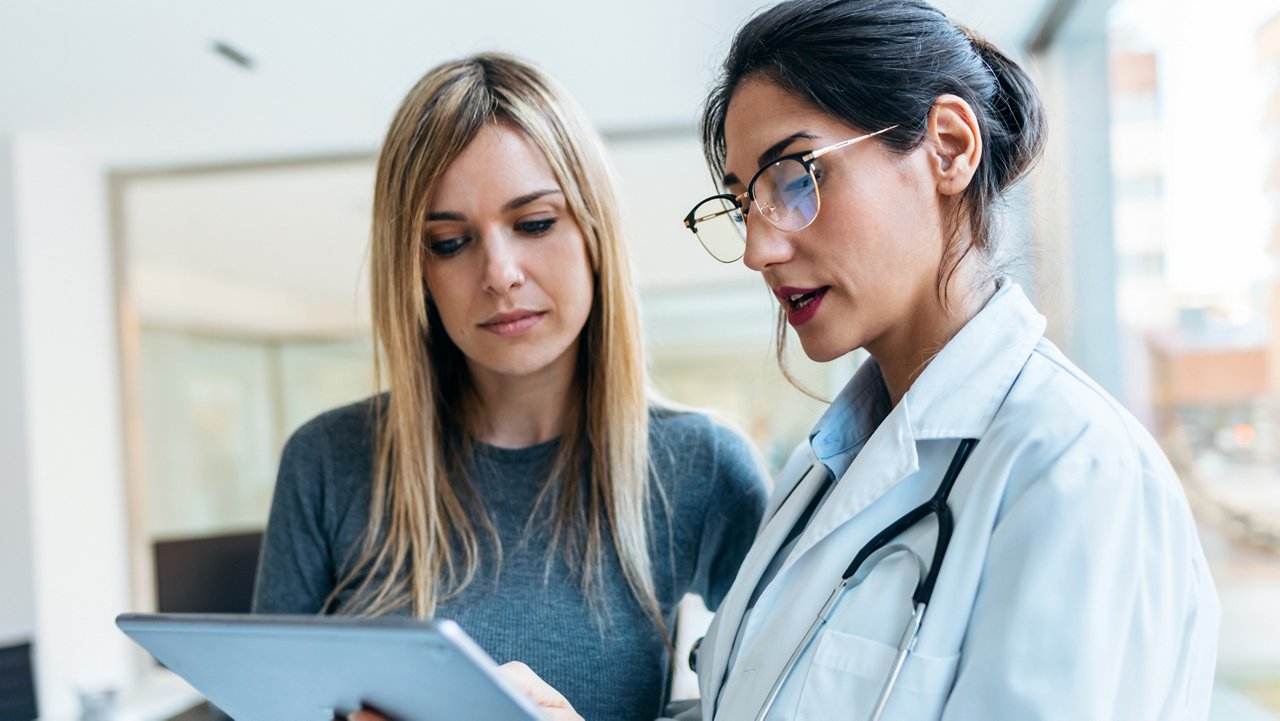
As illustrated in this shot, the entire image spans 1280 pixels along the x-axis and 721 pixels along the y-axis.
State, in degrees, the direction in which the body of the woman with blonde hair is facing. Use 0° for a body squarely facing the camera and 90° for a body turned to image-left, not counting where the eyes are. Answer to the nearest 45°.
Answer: approximately 0°

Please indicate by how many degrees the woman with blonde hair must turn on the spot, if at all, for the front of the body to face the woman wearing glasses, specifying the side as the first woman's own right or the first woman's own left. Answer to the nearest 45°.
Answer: approximately 45° to the first woman's own left

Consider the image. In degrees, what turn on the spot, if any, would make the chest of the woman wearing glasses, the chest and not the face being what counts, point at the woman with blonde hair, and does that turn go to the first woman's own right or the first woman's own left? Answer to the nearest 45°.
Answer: approximately 90° to the first woman's own right

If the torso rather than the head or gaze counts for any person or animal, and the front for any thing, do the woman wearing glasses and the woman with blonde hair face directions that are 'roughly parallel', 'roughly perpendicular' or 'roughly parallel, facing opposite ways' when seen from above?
roughly perpendicular
